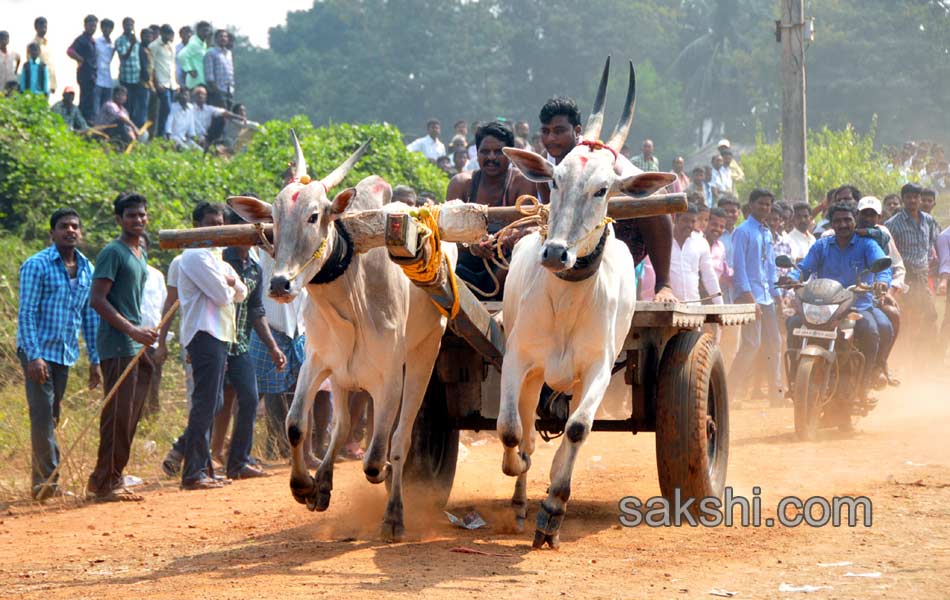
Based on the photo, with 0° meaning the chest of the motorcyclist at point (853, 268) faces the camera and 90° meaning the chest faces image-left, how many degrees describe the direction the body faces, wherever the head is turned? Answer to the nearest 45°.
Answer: approximately 0°

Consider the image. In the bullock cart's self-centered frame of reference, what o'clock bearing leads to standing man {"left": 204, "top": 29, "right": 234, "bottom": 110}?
The standing man is roughly at 4 o'clock from the bullock cart.

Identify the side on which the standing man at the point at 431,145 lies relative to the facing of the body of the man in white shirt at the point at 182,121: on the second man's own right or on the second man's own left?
on the second man's own left

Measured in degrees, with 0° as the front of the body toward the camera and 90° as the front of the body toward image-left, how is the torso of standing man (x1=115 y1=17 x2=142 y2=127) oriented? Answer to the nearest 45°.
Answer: approximately 315°

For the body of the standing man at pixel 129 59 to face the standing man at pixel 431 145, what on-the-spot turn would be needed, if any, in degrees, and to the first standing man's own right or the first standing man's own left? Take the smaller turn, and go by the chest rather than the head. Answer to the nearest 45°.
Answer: approximately 45° to the first standing man's own left

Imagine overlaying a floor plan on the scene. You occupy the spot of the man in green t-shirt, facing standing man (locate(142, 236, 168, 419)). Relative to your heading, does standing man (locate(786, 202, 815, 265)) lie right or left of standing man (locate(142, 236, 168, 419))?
right

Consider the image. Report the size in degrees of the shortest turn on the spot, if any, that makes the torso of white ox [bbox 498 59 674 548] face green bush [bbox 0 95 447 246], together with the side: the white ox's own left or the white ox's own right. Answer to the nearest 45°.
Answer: approximately 135° to the white ox's own right

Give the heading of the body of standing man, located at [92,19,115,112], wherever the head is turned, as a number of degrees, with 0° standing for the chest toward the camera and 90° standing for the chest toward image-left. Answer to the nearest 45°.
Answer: approximately 315°
